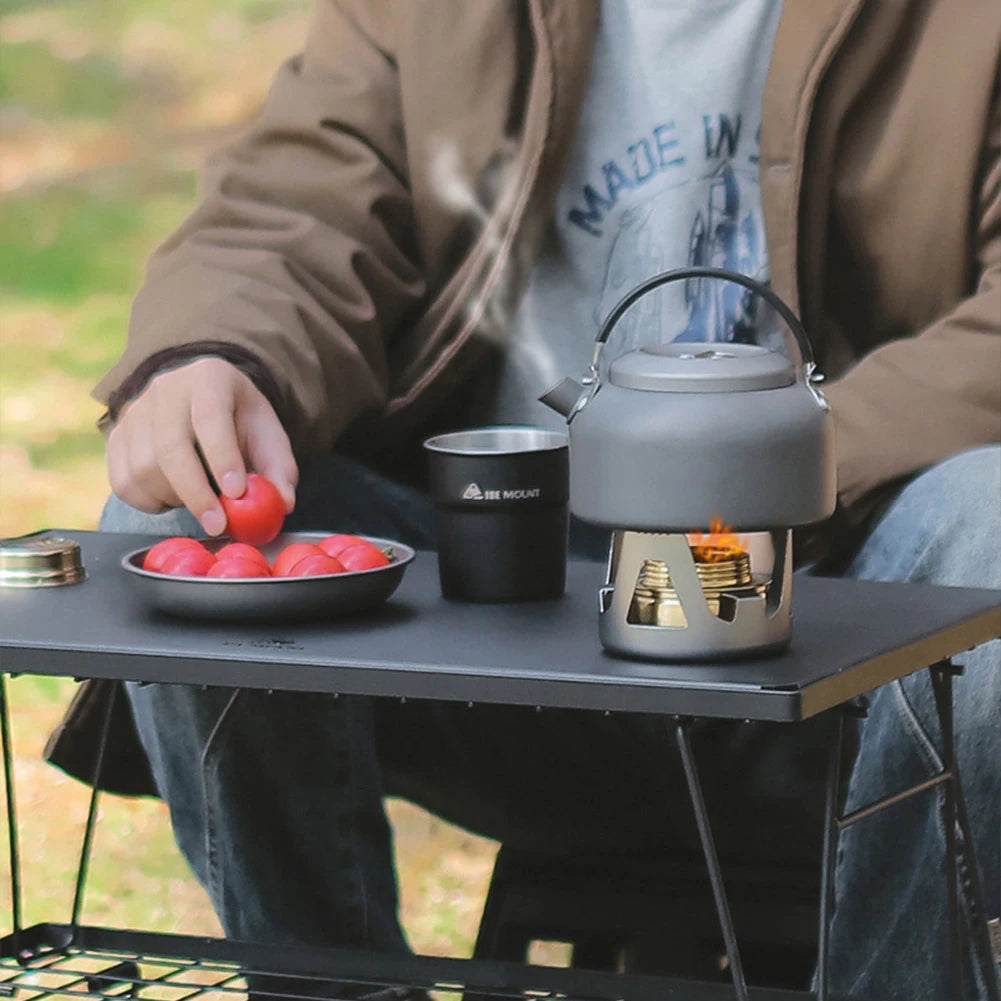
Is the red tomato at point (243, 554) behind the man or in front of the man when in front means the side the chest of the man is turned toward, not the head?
in front

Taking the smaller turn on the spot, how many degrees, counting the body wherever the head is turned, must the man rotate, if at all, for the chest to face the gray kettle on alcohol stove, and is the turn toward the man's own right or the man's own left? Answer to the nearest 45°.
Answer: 0° — they already face it

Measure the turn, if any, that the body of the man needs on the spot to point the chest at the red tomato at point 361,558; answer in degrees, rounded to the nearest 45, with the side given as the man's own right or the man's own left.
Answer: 0° — they already face it

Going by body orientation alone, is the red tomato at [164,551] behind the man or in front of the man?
in front

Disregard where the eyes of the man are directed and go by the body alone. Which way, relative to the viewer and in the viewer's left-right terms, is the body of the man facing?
facing the viewer

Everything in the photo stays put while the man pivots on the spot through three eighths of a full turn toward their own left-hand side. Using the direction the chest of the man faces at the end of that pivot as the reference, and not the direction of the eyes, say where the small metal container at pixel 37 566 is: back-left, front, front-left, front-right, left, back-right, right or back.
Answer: back

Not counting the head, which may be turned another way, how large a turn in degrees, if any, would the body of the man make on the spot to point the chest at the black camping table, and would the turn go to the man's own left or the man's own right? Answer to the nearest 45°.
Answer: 0° — they already face it
